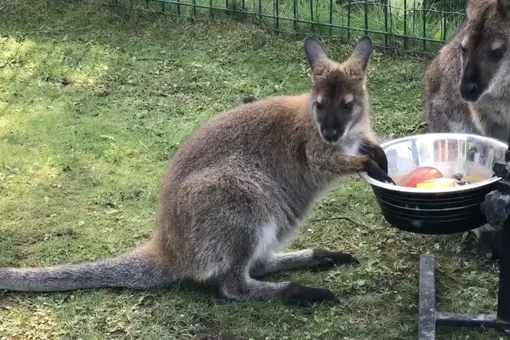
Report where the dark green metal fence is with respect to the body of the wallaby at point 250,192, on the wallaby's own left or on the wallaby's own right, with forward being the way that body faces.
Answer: on the wallaby's own left

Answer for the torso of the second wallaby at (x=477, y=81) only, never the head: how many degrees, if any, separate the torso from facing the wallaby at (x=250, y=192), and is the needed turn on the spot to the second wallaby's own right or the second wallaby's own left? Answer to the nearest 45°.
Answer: approximately 90° to the second wallaby's own right

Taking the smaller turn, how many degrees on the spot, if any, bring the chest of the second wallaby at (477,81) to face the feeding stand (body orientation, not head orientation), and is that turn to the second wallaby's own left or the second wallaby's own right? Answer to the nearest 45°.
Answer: approximately 45° to the second wallaby's own right

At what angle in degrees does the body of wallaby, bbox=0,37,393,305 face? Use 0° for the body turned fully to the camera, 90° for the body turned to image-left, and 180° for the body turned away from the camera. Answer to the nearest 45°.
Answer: approximately 270°

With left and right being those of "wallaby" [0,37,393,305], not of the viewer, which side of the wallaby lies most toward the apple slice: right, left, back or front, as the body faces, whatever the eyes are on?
front

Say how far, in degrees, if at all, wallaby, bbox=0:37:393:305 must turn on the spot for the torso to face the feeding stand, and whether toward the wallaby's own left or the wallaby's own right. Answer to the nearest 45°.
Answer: approximately 45° to the wallaby's own right

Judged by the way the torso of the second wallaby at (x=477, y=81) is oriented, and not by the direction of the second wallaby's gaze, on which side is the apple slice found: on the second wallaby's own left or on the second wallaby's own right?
on the second wallaby's own right

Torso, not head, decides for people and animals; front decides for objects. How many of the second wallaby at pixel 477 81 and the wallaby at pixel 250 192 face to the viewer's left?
0

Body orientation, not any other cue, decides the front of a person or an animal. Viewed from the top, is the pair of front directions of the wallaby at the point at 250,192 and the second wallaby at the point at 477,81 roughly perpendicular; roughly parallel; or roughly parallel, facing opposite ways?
roughly perpendicular

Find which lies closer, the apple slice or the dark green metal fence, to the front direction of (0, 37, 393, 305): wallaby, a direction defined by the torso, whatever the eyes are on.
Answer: the apple slice

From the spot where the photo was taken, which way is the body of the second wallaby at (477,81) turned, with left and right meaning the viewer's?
facing the viewer and to the right of the viewer
